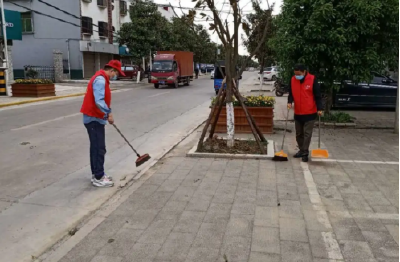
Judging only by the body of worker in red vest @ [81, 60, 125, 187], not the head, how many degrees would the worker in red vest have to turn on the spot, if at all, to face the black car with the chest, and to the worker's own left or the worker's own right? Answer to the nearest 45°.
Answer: approximately 45° to the worker's own left

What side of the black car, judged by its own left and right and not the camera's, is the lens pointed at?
right

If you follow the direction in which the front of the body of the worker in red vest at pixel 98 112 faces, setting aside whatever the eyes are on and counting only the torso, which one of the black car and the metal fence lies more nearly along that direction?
the black car

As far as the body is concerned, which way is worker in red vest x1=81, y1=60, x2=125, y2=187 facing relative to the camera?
to the viewer's right

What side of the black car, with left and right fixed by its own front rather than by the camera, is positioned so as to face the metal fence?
back

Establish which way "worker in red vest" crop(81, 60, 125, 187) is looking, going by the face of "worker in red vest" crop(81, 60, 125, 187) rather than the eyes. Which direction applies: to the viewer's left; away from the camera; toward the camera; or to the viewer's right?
to the viewer's right
